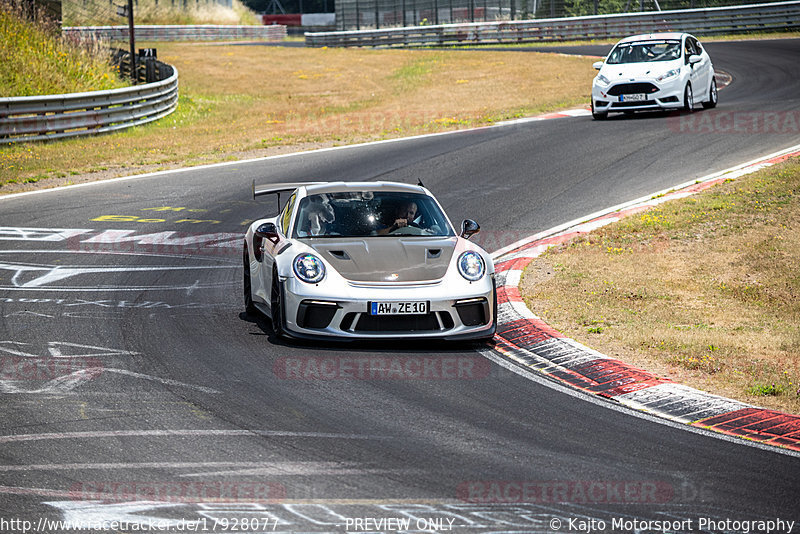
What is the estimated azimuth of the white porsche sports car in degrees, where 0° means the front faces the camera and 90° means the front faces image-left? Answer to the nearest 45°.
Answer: approximately 0°

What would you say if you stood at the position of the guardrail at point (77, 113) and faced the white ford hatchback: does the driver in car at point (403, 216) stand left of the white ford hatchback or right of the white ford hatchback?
right

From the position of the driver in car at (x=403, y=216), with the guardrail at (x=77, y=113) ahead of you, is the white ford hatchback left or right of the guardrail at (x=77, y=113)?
right

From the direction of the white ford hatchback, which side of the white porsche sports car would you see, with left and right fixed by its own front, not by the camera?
back

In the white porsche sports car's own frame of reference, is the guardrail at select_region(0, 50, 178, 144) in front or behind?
behind
